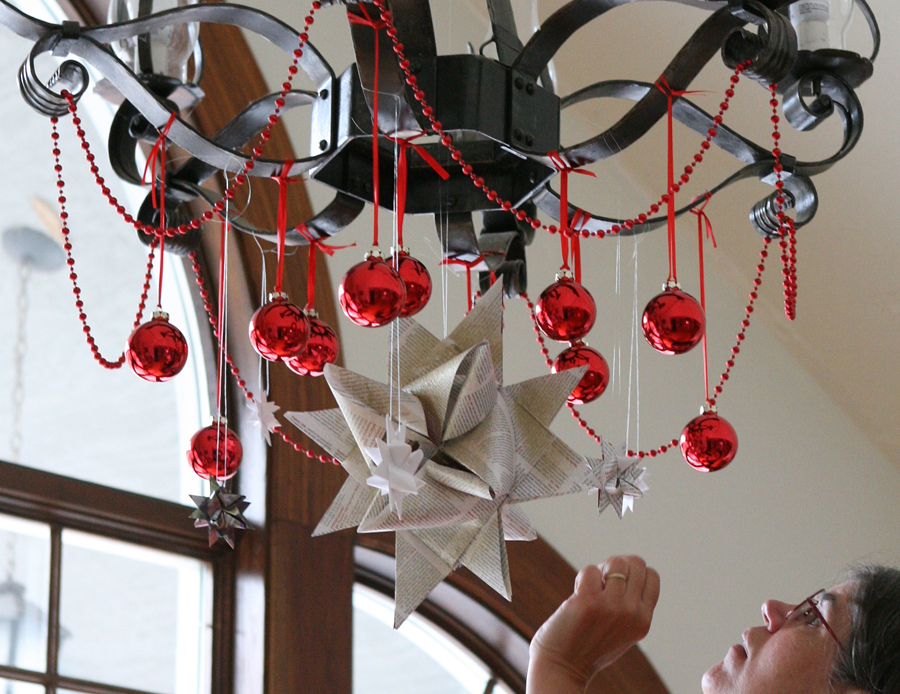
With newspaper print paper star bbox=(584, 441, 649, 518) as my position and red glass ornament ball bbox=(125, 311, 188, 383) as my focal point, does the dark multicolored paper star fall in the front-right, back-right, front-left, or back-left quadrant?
front-right

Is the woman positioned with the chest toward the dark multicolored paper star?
yes

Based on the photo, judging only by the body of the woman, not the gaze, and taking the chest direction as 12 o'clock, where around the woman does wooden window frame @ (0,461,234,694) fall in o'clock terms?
The wooden window frame is roughly at 1 o'clock from the woman.

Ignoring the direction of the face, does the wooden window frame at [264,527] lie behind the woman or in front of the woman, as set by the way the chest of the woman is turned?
in front

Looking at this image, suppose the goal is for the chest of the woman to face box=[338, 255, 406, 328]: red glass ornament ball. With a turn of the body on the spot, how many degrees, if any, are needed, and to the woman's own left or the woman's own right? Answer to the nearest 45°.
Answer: approximately 45° to the woman's own left

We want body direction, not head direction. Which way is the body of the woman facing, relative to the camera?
to the viewer's left

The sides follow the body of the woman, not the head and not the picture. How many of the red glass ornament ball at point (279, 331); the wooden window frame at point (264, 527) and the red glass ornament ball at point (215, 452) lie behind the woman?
0

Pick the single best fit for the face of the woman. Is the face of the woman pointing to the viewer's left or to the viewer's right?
to the viewer's left

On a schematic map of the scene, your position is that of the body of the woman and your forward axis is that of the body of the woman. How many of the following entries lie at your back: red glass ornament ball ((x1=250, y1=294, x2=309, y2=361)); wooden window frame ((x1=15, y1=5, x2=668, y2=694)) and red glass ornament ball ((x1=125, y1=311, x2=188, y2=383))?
0
